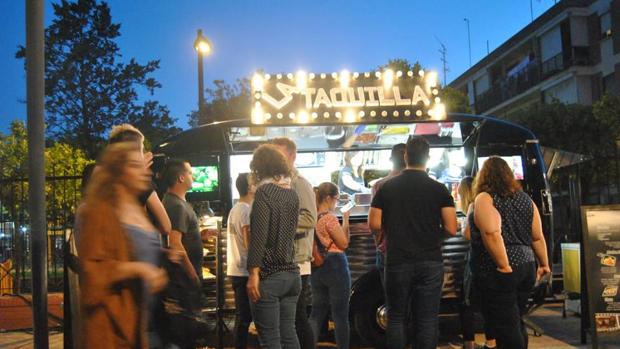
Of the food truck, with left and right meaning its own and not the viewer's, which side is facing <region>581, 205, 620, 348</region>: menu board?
front

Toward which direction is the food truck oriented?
to the viewer's right

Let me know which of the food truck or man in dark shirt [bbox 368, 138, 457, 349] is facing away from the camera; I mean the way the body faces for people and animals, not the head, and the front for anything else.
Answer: the man in dark shirt

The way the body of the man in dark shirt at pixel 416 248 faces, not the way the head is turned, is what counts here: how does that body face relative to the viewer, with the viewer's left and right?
facing away from the viewer

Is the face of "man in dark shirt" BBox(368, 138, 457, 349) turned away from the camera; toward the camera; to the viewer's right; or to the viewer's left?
away from the camera

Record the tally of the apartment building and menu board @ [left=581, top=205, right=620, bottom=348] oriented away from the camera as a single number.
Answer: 0

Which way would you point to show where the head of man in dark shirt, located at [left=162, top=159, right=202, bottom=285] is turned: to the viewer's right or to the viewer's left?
to the viewer's right

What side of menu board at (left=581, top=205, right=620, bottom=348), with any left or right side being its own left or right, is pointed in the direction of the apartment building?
back

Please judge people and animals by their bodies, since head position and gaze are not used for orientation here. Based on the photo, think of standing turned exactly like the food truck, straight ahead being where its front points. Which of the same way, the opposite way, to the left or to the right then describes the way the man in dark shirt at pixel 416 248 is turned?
to the left

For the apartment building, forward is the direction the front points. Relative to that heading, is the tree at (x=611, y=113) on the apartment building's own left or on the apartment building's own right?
on the apartment building's own left

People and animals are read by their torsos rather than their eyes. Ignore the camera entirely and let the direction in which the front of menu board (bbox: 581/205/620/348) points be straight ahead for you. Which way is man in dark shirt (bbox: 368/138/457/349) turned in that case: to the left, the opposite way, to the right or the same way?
the opposite way

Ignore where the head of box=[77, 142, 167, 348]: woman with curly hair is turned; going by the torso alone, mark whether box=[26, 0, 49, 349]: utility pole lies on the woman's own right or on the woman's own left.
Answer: on the woman's own left

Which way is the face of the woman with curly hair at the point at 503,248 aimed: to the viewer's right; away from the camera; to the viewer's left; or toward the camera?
away from the camera

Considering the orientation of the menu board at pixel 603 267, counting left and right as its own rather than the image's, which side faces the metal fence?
right
